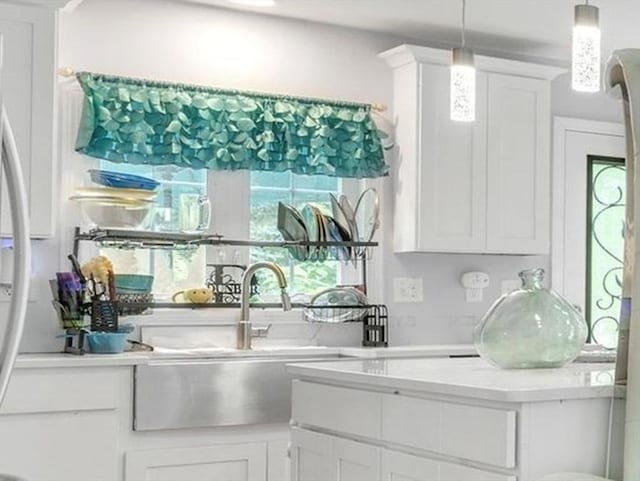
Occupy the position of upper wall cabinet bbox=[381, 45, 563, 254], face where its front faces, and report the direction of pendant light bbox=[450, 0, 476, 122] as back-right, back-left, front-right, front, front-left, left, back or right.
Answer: front-right

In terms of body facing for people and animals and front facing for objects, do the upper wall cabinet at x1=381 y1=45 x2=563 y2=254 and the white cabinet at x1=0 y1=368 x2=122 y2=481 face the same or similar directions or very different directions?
same or similar directions

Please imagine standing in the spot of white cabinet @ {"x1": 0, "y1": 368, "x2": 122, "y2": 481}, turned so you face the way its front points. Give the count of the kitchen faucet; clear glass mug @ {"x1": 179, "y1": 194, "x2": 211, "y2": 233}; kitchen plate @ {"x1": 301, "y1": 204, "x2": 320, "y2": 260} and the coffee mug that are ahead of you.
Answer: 0

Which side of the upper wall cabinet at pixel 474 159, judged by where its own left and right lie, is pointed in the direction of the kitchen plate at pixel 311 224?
right

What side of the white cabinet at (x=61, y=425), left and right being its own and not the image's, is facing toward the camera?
front

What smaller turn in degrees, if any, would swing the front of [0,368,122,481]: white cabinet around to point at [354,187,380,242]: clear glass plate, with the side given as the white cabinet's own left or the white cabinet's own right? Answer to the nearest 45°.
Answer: approximately 135° to the white cabinet's own left

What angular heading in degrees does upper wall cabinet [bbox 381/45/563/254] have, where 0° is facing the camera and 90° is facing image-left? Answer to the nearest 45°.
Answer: approximately 315°

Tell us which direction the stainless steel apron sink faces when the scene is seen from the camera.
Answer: facing the viewer

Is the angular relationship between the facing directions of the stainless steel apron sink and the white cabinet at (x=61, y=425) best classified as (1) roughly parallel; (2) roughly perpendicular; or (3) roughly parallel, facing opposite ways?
roughly parallel

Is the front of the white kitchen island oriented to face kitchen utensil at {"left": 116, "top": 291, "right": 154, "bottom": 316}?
no
